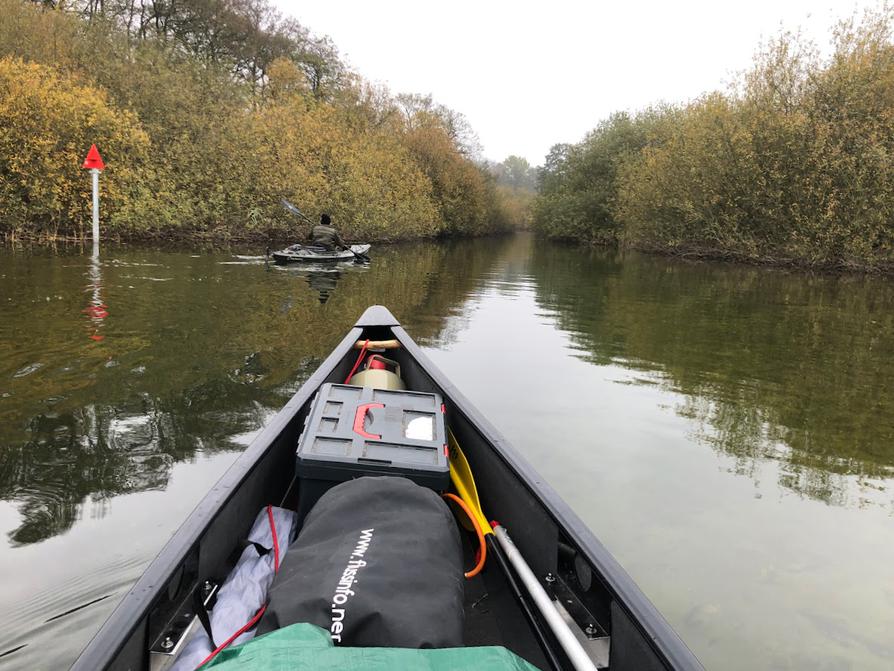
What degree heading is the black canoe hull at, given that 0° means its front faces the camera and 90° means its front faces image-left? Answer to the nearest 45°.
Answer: approximately 180°

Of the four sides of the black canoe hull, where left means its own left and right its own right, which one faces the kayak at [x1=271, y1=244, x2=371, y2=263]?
front

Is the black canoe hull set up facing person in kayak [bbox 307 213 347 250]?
yes
